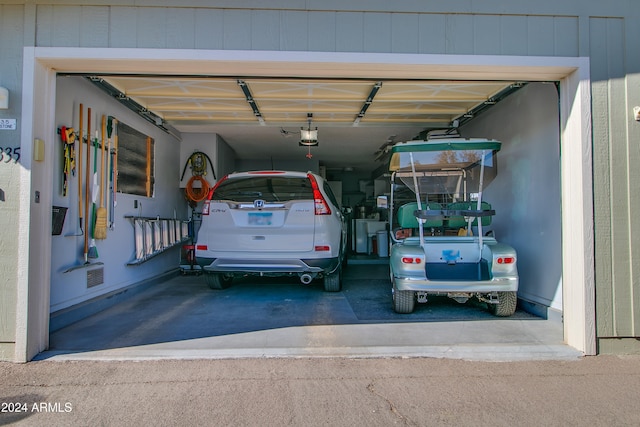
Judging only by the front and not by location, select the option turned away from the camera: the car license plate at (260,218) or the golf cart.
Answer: the golf cart

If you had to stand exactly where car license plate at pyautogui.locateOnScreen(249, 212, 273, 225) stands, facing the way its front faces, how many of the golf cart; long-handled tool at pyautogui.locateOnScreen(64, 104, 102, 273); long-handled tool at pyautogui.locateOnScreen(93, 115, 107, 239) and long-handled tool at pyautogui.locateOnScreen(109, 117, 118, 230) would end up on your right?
3

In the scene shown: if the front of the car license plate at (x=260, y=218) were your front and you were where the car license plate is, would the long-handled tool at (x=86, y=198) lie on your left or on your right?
on your right

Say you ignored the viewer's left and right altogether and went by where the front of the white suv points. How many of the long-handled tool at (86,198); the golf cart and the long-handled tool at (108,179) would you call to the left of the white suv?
2

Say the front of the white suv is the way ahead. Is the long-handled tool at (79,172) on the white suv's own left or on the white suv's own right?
on the white suv's own left

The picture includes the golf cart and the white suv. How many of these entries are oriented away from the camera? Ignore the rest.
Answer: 2

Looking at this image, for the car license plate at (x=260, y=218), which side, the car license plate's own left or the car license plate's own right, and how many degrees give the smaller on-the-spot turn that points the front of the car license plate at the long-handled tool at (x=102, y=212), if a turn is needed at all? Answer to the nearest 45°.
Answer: approximately 90° to the car license plate's own right

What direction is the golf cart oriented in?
away from the camera

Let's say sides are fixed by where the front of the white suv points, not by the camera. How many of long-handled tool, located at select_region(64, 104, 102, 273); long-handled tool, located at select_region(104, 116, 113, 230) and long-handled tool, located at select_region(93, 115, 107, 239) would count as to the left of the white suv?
3

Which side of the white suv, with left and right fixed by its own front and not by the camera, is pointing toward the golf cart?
right

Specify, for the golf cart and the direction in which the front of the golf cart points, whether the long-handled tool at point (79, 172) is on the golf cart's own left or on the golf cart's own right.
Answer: on the golf cart's own left

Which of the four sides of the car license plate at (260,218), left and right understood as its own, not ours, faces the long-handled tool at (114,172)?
right

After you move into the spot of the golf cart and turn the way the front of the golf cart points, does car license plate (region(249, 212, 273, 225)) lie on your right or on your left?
on your left

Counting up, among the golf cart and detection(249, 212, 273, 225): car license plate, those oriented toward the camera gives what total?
1

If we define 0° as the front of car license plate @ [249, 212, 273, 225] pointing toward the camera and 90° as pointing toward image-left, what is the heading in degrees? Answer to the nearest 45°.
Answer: approximately 0°

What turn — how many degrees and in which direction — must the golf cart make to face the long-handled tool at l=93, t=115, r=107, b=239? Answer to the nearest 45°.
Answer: approximately 90° to its left

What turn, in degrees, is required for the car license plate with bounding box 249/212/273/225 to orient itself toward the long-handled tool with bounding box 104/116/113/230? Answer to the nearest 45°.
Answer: approximately 90° to its right

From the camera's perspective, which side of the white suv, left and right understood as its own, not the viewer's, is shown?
back
